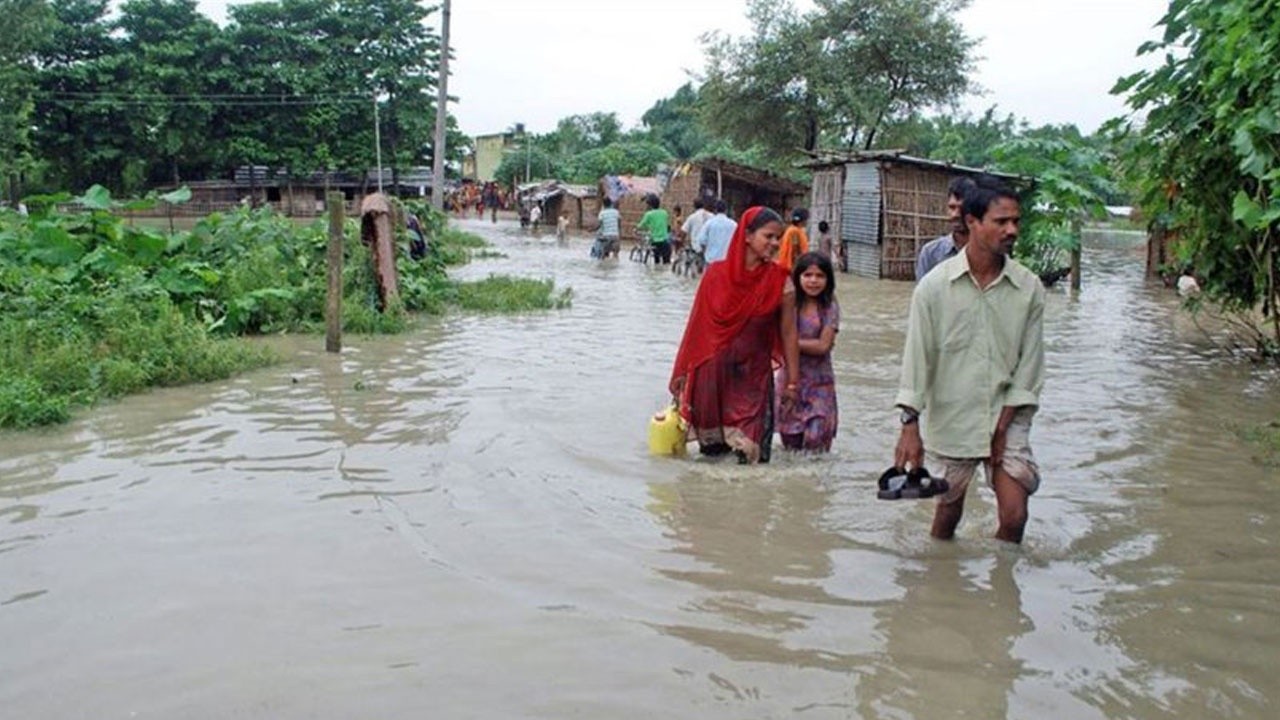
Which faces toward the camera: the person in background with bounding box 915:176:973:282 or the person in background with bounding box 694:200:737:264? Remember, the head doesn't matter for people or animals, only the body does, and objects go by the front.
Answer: the person in background with bounding box 915:176:973:282

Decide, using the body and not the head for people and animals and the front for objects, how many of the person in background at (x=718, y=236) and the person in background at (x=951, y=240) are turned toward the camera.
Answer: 1

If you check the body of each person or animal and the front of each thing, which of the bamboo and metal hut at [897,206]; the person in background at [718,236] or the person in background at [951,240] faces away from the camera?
the person in background at [718,236]

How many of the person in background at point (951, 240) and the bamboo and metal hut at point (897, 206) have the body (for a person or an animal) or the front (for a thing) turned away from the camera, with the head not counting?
0

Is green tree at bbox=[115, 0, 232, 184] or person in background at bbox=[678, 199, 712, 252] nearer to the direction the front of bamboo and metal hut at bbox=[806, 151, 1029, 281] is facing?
the person in background

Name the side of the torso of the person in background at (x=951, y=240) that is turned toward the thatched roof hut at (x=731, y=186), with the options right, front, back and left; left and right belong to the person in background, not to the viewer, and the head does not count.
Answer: back

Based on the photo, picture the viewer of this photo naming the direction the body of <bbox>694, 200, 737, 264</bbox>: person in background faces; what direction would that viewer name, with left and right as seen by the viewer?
facing away from the viewer

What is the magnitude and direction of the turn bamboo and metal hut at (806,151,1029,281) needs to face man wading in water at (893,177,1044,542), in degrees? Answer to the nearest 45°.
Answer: approximately 45° to its left

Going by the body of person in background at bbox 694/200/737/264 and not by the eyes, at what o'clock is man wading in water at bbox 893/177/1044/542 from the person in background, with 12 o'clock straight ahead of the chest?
The man wading in water is roughly at 6 o'clock from the person in background.

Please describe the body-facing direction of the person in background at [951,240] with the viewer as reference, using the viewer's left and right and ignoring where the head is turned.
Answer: facing the viewer

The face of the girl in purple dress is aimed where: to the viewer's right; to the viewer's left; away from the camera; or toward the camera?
toward the camera

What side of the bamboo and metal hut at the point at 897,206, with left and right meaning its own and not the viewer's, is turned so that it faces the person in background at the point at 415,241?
front

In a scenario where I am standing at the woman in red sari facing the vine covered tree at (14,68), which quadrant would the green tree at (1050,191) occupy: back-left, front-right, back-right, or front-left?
front-right

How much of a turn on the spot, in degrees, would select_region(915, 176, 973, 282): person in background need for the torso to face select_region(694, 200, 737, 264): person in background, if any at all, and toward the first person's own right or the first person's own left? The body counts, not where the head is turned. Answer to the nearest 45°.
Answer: approximately 180°
